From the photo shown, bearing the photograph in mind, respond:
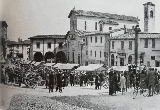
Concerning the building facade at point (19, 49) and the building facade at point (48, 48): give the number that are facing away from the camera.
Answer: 0

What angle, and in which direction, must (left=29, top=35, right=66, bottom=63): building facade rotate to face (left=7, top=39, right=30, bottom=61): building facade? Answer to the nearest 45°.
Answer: approximately 90° to its right

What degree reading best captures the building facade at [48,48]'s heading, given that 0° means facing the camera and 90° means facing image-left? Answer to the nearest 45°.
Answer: approximately 0°

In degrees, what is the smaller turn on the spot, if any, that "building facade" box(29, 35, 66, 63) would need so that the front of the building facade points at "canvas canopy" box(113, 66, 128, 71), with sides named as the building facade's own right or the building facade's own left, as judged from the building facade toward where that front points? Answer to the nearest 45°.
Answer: approximately 90° to the building facade's own left
